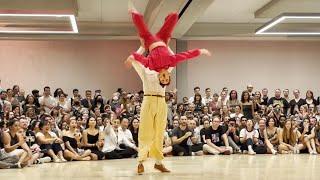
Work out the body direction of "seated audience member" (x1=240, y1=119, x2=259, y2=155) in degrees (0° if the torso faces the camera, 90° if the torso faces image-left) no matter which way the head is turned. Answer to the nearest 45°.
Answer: approximately 0°

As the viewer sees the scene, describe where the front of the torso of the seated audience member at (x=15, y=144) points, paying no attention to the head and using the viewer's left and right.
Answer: facing the viewer and to the right of the viewer

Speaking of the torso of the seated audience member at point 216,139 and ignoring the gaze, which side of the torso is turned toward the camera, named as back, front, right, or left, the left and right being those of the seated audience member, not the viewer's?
front

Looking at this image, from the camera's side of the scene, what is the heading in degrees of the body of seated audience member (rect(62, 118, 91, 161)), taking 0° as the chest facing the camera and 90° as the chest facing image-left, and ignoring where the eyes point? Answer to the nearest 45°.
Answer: approximately 315°

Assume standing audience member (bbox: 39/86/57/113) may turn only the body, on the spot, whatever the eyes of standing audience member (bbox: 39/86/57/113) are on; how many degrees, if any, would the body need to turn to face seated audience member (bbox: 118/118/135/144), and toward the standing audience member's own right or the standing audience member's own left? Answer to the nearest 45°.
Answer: approximately 45° to the standing audience member's own left

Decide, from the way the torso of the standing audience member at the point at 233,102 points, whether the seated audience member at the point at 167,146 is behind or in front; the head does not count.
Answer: in front

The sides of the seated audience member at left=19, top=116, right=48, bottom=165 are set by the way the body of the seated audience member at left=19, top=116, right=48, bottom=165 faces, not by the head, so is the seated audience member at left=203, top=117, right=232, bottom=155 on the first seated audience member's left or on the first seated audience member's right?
on the first seated audience member's left

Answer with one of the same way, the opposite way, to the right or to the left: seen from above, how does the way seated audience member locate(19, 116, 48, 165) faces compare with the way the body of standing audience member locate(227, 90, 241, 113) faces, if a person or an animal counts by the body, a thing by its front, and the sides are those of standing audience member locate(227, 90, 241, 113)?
to the left

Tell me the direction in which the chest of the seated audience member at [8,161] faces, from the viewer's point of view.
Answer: to the viewer's right

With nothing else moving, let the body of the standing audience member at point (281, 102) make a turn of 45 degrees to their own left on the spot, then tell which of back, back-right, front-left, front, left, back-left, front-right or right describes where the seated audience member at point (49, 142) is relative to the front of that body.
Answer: right

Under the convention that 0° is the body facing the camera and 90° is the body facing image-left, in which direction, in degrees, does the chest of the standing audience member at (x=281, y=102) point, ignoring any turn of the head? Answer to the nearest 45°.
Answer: approximately 0°

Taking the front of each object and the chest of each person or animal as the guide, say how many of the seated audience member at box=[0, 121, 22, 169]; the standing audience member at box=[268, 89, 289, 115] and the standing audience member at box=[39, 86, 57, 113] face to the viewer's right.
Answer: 1
